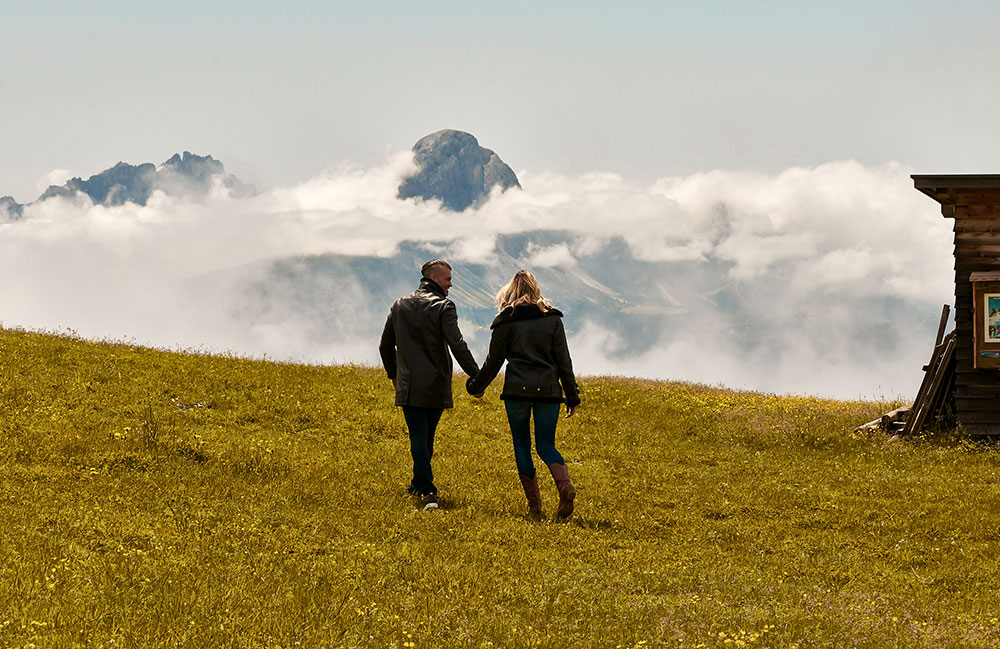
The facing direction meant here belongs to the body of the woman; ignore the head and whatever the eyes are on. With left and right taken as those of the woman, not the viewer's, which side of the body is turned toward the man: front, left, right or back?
left

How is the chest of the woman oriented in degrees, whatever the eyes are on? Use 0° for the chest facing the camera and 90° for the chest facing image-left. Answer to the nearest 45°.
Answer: approximately 180°

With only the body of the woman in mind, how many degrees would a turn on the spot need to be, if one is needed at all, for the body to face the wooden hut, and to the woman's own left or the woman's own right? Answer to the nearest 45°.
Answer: approximately 45° to the woman's own right

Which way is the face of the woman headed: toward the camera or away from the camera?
away from the camera

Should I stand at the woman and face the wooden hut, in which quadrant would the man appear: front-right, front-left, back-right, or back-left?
back-left

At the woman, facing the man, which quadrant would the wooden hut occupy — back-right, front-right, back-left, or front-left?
back-right
